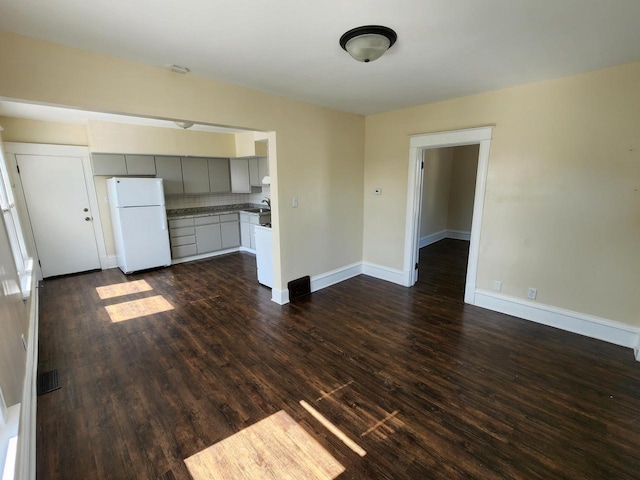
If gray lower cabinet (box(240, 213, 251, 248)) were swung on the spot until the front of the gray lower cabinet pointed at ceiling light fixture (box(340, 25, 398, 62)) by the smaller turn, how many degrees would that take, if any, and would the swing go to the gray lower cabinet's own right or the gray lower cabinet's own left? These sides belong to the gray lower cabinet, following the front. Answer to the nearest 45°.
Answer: approximately 45° to the gray lower cabinet's own left

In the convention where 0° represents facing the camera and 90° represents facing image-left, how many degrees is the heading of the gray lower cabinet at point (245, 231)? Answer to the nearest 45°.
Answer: approximately 45°

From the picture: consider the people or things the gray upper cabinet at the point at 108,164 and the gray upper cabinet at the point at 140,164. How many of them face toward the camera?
2

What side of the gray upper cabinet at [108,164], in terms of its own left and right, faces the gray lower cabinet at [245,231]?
left

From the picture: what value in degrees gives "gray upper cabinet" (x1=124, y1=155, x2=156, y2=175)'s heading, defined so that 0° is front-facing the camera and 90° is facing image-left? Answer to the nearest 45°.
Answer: approximately 0°

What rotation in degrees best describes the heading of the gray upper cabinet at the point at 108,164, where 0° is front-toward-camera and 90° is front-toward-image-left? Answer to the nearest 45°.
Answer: approximately 0°

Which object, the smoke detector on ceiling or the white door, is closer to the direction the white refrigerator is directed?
the smoke detector on ceiling
